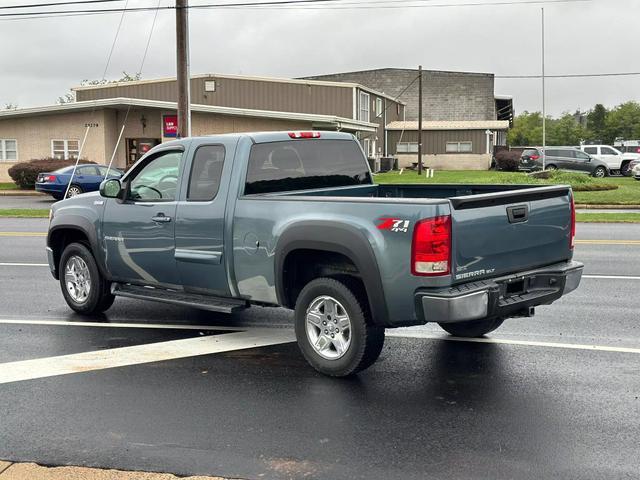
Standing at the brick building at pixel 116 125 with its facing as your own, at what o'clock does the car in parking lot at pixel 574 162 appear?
The car in parking lot is roughly at 9 o'clock from the brick building.

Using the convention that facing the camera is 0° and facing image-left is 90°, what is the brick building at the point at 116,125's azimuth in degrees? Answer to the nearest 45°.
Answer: approximately 0°

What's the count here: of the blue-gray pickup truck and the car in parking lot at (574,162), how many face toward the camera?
0

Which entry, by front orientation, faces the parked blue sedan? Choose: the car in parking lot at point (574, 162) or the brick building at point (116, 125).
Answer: the brick building

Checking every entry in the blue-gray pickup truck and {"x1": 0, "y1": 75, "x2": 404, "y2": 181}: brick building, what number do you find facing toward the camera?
1

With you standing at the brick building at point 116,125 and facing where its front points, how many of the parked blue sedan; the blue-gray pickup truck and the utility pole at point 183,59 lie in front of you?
3

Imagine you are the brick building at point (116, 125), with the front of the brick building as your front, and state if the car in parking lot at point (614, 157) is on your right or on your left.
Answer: on your left

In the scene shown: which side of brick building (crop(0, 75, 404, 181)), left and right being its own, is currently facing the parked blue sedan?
front

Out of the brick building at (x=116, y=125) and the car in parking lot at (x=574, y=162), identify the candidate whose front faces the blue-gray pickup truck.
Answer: the brick building

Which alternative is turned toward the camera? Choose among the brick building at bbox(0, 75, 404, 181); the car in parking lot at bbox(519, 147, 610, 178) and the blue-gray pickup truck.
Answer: the brick building

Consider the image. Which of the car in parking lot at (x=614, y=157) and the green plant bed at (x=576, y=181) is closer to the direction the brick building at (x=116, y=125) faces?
the green plant bed

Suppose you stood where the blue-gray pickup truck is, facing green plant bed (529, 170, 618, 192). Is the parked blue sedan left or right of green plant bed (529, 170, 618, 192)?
left

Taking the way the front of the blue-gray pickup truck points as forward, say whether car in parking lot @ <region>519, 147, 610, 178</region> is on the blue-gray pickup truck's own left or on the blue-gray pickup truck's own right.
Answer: on the blue-gray pickup truck's own right
